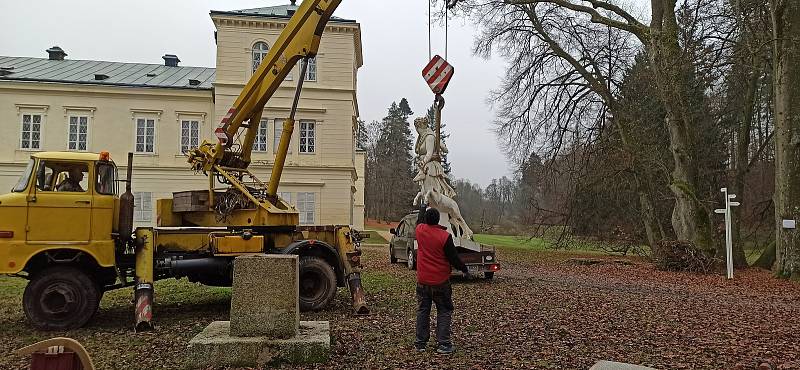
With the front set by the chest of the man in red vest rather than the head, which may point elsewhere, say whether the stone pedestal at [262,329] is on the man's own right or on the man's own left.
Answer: on the man's own left

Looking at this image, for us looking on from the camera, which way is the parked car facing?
facing away from the viewer and to the left of the viewer

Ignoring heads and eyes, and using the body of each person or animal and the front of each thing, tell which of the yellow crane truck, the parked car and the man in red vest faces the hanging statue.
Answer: the man in red vest

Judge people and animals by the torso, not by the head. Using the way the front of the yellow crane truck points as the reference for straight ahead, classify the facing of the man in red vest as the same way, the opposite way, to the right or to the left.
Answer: to the right

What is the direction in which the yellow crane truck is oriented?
to the viewer's left

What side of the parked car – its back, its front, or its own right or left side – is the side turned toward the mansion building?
front

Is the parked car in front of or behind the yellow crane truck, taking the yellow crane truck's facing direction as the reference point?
behind

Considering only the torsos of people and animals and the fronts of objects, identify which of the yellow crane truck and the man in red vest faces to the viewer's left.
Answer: the yellow crane truck

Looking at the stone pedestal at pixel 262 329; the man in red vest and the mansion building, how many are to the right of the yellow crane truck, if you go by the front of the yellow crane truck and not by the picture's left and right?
1

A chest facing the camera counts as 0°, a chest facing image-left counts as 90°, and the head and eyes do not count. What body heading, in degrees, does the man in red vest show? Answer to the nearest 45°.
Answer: approximately 180°

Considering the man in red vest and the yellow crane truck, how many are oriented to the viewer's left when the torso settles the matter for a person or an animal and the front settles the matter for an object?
1

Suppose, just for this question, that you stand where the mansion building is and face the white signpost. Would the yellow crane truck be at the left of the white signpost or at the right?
right

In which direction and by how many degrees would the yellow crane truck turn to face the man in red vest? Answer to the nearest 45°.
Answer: approximately 135° to its left
